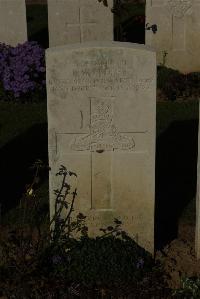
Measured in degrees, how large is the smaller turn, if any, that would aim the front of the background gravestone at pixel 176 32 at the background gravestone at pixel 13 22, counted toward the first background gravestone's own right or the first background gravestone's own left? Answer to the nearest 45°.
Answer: approximately 90° to the first background gravestone's own right

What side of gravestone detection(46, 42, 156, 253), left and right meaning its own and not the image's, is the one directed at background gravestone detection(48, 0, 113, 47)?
back

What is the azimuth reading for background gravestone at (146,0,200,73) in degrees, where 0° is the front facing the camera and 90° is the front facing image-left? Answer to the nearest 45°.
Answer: approximately 0°

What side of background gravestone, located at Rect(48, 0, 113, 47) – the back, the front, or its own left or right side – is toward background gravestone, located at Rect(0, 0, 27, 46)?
right

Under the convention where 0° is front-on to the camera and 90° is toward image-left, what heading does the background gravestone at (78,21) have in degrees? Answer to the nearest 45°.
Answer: approximately 0°

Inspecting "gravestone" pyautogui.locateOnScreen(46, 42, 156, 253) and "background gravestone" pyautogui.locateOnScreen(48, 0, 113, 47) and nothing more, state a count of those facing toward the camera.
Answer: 2

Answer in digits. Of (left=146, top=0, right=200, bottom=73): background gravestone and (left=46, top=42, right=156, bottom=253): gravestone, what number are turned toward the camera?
2

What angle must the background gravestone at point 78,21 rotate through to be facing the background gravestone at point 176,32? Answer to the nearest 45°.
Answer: approximately 90° to its left
